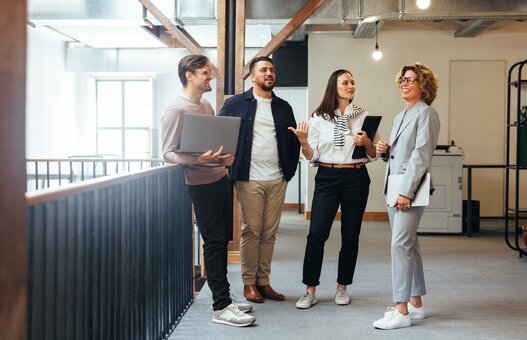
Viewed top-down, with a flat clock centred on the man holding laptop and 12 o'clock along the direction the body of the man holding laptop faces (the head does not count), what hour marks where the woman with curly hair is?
The woman with curly hair is roughly at 12 o'clock from the man holding laptop.

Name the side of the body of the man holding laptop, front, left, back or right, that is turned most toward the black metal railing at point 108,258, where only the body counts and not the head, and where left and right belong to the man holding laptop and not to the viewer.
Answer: right

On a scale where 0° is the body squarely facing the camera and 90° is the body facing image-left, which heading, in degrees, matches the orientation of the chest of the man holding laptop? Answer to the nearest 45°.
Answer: approximately 270°

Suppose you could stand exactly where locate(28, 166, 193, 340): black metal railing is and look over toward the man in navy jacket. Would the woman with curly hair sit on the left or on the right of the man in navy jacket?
right

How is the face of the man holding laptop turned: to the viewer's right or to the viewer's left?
to the viewer's right

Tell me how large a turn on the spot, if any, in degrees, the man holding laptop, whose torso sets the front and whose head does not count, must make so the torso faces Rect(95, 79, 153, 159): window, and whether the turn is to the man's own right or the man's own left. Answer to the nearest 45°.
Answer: approximately 90° to the man's own left

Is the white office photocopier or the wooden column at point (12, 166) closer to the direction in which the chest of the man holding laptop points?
the white office photocopier

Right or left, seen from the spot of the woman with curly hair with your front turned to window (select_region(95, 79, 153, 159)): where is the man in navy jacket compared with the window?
left

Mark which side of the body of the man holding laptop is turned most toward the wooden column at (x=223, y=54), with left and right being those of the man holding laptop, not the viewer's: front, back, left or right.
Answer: left

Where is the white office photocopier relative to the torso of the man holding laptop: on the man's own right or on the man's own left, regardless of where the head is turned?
on the man's own left
